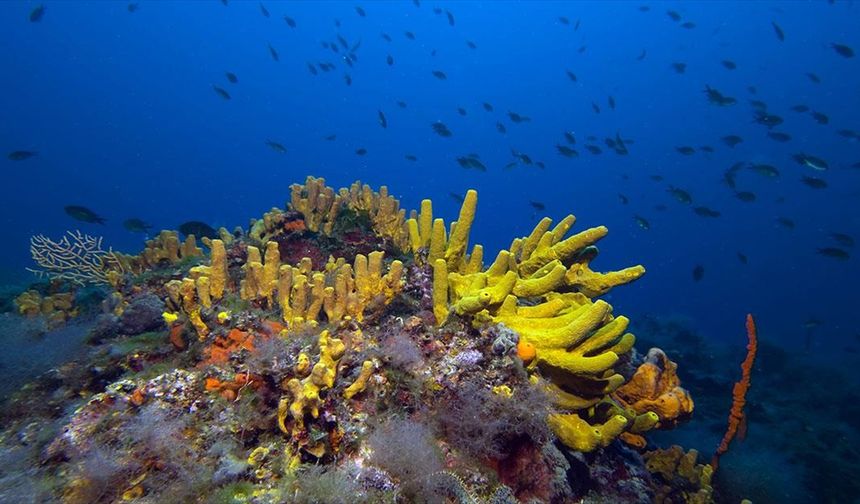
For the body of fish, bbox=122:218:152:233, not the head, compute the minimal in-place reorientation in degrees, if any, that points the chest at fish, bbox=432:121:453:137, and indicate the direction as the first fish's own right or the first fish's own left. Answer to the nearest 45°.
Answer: approximately 180°

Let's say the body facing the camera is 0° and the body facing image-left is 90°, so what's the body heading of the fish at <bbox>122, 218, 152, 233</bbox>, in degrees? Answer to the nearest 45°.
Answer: approximately 90°
